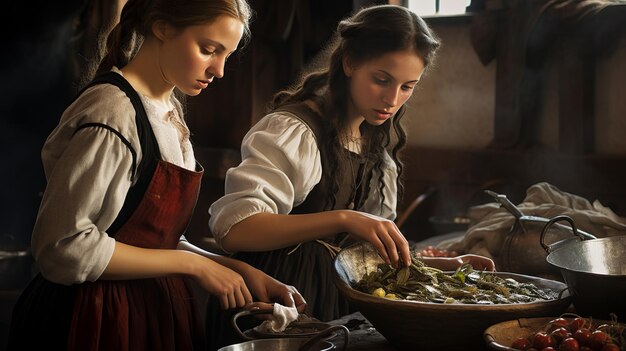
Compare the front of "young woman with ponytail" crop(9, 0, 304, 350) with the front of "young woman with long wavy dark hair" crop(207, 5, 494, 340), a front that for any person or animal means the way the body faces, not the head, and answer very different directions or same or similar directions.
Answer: same or similar directions

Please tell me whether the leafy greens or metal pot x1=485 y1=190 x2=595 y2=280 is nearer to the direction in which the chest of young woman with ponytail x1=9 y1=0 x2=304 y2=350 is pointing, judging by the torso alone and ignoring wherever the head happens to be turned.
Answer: the leafy greens

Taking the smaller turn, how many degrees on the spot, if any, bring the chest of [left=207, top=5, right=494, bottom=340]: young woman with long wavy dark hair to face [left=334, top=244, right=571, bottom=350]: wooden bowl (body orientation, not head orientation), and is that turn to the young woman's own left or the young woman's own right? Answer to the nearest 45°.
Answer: approximately 45° to the young woman's own right

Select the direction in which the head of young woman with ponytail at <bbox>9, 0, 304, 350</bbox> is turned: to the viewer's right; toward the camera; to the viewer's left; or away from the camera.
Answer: to the viewer's right

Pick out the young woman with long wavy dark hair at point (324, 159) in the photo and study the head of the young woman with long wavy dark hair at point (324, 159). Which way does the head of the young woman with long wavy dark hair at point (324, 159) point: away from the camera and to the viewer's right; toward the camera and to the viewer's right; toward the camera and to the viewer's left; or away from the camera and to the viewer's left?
toward the camera and to the viewer's right

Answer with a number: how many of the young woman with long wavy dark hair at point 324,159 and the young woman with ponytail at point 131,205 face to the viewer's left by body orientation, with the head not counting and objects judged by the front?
0

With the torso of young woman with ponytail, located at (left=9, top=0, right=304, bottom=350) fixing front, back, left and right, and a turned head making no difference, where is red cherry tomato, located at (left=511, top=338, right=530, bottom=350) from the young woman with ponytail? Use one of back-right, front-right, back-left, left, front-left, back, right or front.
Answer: front

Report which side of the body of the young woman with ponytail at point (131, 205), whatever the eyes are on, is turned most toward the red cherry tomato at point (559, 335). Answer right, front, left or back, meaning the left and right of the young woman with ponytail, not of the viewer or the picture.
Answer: front

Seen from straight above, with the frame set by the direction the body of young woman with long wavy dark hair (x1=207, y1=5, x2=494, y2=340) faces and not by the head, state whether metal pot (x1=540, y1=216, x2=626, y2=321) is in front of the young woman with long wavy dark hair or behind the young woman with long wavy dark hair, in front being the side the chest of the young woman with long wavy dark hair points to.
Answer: in front

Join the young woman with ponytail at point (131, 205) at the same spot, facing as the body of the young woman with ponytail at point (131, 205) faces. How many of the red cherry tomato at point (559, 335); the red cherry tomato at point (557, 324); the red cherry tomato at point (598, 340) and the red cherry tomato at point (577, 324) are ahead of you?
4

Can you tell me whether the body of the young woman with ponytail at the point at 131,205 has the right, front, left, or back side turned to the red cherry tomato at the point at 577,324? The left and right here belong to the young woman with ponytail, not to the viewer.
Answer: front

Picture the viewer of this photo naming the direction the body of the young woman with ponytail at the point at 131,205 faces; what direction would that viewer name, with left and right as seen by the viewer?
facing the viewer and to the right of the viewer

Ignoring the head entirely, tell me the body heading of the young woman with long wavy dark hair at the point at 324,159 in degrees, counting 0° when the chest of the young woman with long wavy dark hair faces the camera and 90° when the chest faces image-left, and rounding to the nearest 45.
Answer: approximately 315°

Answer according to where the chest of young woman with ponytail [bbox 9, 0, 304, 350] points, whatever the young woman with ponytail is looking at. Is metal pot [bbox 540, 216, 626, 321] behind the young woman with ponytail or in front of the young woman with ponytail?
in front
